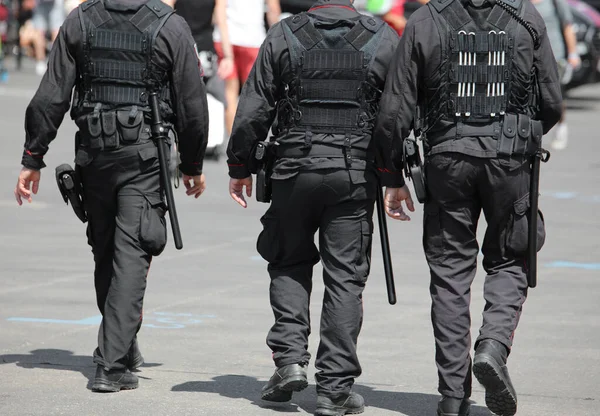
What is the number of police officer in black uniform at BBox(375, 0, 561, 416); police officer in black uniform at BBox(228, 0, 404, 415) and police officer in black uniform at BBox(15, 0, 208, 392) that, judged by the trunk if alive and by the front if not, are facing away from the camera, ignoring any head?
3

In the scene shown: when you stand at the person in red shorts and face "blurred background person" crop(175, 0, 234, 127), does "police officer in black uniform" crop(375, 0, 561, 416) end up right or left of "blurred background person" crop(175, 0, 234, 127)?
left

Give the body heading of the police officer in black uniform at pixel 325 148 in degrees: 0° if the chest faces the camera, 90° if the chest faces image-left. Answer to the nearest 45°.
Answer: approximately 180°

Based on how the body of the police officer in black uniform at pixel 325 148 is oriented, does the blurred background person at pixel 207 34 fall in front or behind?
in front

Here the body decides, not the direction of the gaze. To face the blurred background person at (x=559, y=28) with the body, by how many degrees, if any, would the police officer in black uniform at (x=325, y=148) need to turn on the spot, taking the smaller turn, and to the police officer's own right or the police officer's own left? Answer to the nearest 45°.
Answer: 0° — they already face them

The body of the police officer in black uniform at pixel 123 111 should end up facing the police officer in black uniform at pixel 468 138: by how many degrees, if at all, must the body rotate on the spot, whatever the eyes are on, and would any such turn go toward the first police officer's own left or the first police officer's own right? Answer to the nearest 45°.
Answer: approximately 135° to the first police officer's own right

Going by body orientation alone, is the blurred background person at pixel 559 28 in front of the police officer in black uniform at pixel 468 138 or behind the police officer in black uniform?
in front

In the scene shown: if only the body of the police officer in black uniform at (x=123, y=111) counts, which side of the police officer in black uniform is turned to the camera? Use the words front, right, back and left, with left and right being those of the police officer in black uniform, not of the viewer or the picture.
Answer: back

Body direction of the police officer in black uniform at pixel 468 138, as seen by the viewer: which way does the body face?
away from the camera

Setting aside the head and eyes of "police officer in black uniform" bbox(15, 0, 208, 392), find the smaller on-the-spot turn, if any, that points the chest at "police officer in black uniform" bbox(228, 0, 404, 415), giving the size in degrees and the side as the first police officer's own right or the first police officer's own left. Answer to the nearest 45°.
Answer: approximately 135° to the first police officer's own right

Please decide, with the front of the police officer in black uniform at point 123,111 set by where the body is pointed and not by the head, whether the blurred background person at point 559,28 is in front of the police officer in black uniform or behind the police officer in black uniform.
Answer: in front

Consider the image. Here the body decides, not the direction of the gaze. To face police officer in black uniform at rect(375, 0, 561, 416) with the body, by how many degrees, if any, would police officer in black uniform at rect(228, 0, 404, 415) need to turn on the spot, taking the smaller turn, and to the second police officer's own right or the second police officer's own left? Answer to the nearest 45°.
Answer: approximately 90° to the second police officer's own right
